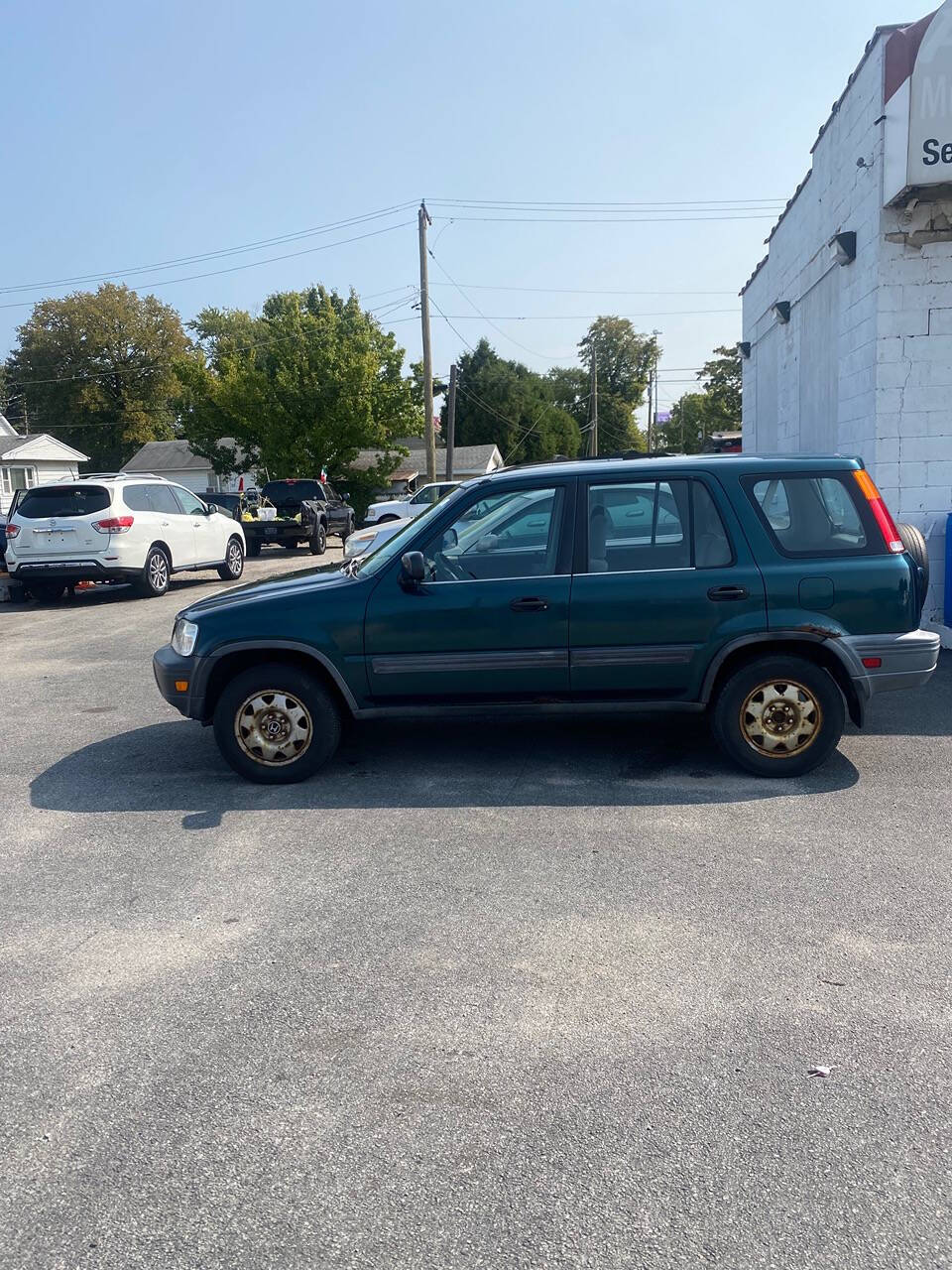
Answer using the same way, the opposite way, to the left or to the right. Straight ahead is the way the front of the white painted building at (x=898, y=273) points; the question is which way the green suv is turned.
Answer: to the right

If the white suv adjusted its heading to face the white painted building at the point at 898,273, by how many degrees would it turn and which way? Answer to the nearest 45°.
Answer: approximately 90° to its right

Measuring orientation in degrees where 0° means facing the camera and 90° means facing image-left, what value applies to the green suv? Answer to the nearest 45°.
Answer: approximately 90°

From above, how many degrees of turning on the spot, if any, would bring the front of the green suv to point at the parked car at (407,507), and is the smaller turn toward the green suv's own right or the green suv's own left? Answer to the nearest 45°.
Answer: approximately 90° to the green suv's own right

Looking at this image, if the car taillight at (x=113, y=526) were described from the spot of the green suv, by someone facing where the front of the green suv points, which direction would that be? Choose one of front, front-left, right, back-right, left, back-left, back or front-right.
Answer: front-right

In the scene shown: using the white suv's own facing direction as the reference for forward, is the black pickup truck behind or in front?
in front

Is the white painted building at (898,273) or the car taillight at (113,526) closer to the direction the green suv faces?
the car taillight

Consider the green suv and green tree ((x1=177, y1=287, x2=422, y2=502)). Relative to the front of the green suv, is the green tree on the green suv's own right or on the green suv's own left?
on the green suv's own right

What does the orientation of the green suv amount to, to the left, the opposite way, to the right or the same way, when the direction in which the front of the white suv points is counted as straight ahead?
to the left

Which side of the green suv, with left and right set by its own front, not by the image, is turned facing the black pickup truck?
right

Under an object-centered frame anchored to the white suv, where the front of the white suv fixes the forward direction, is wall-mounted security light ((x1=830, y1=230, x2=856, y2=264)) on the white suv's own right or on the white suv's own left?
on the white suv's own right

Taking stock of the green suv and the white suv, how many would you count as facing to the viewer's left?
1

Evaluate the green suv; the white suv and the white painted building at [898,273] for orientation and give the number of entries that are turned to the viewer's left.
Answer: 1
